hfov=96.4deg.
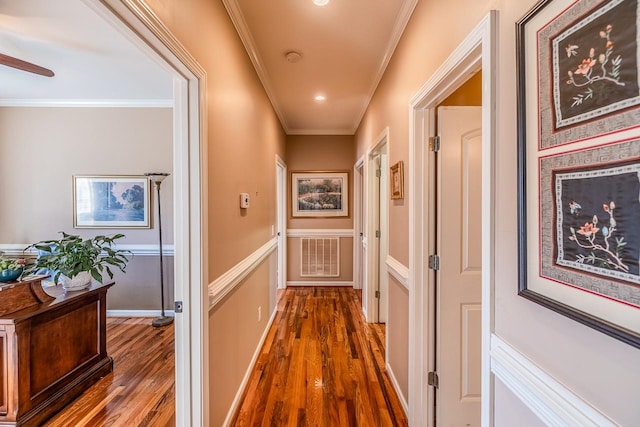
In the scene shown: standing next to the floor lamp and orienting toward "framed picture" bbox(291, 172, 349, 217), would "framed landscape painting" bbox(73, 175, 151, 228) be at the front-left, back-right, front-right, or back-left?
back-left

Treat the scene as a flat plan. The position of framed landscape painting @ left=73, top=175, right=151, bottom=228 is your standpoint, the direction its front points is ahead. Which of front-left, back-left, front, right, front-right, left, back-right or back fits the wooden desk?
front

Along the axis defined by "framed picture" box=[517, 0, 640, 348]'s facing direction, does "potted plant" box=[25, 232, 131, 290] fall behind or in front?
in front

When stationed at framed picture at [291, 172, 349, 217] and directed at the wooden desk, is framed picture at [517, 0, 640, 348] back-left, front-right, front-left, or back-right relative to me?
front-left

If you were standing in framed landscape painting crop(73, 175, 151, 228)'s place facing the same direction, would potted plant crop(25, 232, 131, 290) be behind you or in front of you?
in front

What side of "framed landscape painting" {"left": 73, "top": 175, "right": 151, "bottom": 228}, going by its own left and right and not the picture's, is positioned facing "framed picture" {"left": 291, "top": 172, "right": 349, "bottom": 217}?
left

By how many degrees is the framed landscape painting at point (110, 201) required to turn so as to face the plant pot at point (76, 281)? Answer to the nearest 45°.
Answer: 0° — it already faces it

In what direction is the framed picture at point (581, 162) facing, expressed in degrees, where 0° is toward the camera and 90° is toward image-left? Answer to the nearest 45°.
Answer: approximately 45°

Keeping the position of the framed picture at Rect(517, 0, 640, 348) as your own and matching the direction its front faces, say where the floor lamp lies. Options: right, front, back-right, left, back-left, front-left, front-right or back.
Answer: front-right

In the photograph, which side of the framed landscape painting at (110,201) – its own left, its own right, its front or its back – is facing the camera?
front

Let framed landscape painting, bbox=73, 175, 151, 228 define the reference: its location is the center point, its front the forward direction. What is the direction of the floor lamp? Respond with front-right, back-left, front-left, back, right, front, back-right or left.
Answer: front-left

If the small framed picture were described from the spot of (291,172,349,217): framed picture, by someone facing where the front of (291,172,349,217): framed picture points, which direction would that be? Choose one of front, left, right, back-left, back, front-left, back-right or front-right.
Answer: front

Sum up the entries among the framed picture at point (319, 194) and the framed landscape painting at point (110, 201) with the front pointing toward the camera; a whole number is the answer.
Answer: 2
